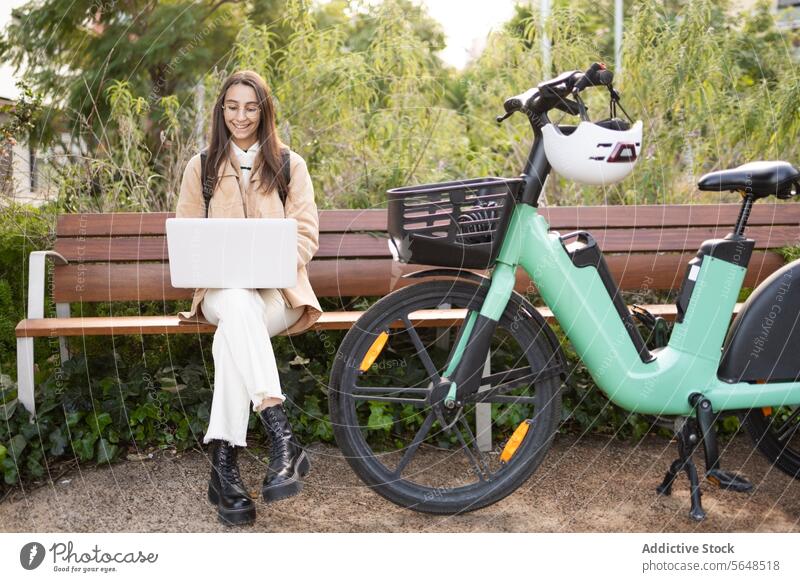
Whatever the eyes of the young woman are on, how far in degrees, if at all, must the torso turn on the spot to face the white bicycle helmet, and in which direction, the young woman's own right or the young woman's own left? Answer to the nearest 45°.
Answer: approximately 45° to the young woman's own left

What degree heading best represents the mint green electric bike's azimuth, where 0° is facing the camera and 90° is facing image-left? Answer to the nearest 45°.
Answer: approximately 90°

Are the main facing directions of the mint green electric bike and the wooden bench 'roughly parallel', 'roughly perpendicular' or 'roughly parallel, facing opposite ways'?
roughly perpendicular

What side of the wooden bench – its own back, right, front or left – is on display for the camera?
front

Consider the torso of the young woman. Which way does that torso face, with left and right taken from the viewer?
facing the viewer

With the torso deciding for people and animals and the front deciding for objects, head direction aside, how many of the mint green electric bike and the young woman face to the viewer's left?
1

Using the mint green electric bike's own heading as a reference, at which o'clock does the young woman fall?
The young woman is roughly at 12 o'clock from the mint green electric bike.

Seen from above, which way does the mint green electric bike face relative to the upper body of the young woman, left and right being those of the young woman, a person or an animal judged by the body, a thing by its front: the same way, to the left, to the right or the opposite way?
to the right
